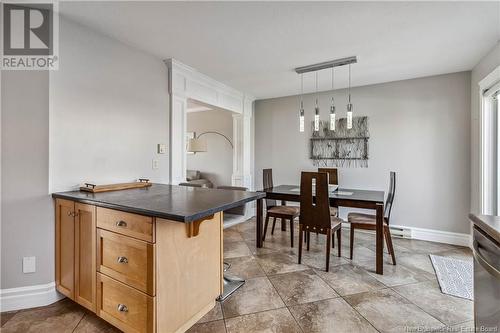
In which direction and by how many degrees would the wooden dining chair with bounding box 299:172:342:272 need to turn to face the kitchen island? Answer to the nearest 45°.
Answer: approximately 180°

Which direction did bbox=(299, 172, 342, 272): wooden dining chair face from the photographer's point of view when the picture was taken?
facing away from the viewer and to the right of the viewer
